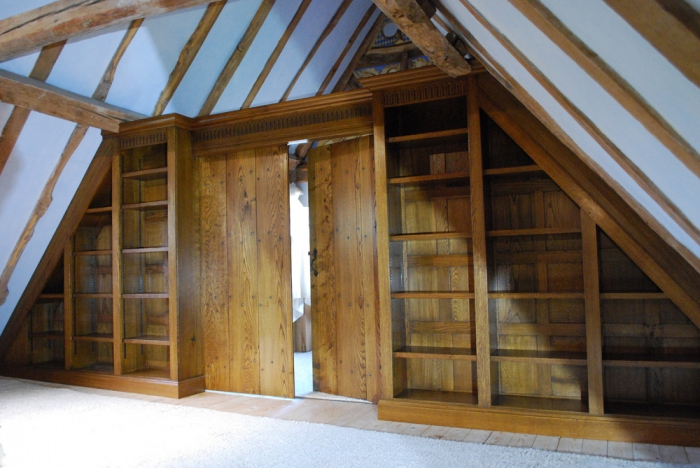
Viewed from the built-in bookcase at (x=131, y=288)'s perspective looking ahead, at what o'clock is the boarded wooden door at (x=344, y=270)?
The boarded wooden door is roughly at 9 o'clock from the built-in bookcase.

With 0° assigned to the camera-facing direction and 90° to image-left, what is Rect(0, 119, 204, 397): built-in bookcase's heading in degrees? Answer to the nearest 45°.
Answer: approximately 45°

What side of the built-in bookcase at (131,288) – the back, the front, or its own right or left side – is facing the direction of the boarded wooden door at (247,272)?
left
